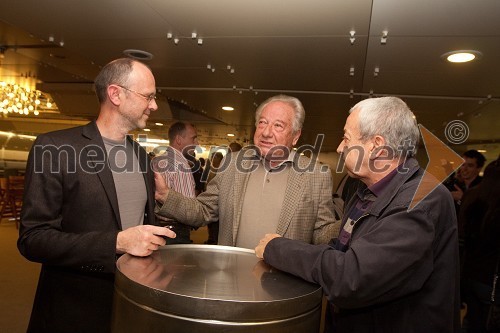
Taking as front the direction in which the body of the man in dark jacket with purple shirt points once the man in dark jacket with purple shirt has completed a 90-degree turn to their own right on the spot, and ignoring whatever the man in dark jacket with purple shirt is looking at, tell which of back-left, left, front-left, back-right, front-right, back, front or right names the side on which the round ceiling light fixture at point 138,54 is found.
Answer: front-left

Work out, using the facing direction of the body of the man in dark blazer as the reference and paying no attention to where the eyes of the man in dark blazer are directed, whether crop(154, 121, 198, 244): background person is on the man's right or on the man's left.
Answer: on the man's left

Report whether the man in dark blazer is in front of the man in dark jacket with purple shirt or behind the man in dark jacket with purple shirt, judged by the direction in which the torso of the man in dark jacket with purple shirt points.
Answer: in front

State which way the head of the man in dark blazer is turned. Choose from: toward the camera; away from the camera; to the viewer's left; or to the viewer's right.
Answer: to the viewer's right

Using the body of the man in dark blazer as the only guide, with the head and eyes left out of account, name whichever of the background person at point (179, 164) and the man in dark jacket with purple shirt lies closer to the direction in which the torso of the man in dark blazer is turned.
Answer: the man in dark jacket with purple shirt

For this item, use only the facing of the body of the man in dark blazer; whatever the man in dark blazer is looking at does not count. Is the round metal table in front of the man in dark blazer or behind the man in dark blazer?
in front

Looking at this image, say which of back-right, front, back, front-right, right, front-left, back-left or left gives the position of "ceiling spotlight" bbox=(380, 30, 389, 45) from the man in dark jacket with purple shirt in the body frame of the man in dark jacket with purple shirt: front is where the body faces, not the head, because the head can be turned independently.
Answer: right

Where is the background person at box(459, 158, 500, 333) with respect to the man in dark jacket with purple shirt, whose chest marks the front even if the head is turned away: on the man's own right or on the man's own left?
on the man's own right

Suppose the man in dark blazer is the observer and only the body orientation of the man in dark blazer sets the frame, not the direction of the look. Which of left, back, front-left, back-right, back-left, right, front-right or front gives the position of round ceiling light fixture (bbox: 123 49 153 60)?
back-left

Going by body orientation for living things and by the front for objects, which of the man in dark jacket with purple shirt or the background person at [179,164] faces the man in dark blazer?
the man in dark jacket with purple shirt

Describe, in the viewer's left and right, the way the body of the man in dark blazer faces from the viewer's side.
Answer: facing the viewer and to the right of the viewer

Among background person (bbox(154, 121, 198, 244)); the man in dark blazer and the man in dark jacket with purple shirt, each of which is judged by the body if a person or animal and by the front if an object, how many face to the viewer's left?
1

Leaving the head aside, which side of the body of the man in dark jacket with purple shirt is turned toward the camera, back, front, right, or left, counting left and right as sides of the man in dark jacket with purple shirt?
left

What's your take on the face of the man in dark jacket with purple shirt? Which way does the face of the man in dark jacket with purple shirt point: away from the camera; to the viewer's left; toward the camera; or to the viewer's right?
to the viewer's left
